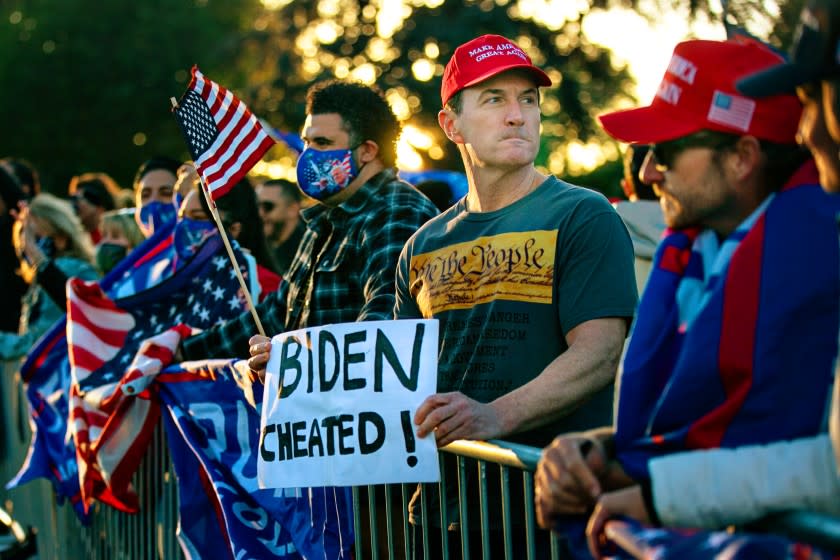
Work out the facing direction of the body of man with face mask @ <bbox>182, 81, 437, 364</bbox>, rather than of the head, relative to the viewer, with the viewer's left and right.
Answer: facing the viewer and to the left of the viewer

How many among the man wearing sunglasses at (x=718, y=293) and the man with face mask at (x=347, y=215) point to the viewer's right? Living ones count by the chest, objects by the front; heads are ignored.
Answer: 0

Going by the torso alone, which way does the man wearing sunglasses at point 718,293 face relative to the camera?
to the viewer's left

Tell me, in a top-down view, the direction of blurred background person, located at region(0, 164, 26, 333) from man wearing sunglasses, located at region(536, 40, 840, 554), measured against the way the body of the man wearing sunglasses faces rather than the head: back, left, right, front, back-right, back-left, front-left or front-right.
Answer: front-right

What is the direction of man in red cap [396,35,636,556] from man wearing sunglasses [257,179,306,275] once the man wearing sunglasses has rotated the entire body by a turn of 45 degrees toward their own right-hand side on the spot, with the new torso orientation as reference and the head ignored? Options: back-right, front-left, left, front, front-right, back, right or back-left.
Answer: left

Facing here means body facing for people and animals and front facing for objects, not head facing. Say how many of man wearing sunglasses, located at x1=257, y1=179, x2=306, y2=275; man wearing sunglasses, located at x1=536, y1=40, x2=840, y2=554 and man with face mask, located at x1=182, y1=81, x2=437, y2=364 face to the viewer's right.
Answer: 0

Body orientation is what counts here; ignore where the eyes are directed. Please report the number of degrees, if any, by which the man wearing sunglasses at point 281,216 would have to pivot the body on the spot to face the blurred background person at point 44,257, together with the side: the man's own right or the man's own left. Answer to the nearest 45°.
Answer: approximately 45° to the man's own right

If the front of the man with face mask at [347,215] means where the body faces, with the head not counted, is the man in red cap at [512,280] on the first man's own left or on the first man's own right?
on the first man's own left

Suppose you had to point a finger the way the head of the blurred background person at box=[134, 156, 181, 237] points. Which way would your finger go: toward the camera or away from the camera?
toward the camera

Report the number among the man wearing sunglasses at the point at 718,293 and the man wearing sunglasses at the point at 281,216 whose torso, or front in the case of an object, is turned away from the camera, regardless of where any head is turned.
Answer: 0

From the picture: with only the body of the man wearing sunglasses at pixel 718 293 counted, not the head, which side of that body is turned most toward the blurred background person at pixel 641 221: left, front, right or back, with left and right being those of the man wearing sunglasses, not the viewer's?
right

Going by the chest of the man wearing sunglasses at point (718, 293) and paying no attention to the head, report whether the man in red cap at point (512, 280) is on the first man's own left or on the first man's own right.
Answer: on the first man's own right

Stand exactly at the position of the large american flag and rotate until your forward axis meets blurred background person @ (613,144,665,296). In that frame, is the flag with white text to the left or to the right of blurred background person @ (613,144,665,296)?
right
